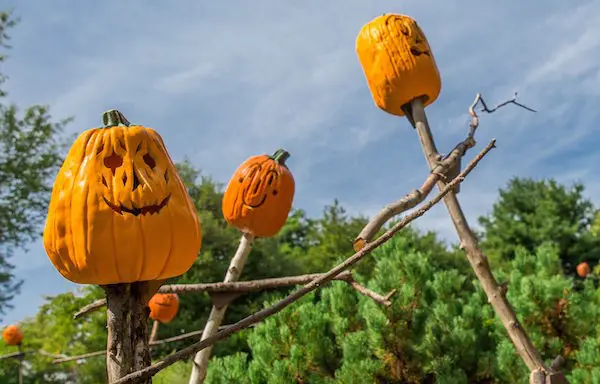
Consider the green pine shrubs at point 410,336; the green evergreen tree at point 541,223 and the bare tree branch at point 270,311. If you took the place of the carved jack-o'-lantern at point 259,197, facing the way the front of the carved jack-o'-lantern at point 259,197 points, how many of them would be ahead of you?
1

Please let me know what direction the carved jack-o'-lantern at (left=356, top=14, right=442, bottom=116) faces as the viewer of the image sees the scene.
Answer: facing the viewer and to the right of the viewer

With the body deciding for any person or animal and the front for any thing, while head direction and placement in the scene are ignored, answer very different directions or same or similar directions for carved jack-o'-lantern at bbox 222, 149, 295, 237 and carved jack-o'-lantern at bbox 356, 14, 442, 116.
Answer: same or similar directions

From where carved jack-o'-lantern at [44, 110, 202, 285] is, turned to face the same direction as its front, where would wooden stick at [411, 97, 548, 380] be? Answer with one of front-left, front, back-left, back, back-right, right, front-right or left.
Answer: back-left

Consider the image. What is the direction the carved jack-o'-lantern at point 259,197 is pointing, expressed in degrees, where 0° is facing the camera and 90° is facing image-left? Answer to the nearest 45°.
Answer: approximately 0°

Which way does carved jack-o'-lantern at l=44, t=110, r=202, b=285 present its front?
toward the camera

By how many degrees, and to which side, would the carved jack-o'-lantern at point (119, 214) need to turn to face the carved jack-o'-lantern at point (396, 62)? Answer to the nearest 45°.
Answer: approximately 135° to its left

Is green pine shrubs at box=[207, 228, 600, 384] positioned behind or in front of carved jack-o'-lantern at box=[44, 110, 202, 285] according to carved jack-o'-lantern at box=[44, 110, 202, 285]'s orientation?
behind

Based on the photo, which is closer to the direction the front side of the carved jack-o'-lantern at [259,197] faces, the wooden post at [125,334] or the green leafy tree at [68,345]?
the wooden post

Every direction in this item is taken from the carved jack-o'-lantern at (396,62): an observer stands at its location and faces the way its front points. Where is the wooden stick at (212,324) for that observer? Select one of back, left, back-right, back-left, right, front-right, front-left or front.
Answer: back-right

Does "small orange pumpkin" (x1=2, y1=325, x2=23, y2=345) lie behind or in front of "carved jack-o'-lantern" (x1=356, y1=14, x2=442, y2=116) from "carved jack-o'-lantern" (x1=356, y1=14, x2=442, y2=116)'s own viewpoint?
behind

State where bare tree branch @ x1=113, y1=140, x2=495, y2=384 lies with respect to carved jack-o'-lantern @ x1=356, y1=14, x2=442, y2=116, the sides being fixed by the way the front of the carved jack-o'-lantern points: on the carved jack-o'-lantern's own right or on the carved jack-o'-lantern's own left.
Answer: on the carved jack-o'-lantern's own right

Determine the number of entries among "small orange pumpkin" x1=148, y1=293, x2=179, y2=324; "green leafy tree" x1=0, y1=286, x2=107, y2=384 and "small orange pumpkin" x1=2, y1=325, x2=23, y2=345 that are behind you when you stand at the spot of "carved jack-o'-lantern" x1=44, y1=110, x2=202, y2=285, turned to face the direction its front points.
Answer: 3

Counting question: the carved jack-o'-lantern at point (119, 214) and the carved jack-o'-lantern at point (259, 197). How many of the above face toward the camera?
2

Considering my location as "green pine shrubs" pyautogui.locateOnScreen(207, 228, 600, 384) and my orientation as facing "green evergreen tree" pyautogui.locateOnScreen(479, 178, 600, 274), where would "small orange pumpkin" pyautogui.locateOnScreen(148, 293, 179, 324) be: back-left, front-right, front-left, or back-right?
back-left

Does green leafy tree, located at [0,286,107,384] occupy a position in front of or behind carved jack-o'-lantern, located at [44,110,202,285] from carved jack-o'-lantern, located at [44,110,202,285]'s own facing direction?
behind
